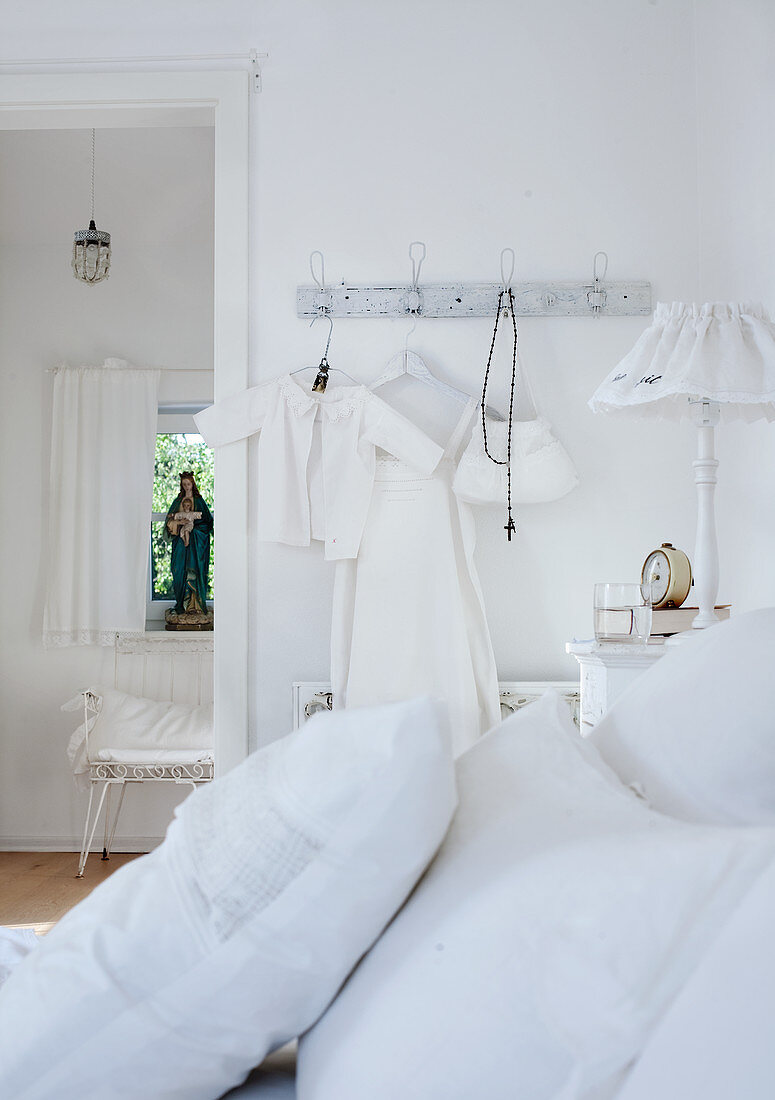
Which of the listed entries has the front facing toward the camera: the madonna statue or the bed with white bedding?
the madonna statue

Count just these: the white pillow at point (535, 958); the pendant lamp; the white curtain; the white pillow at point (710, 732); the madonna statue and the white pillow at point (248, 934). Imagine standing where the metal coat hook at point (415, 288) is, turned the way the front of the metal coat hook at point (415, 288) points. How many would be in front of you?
3

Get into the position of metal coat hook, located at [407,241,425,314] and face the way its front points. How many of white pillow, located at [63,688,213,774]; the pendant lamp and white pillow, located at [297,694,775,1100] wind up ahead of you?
1

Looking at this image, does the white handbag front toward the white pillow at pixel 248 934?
yes

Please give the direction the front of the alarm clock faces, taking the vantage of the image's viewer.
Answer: facing the viewer and to the left of the viewer

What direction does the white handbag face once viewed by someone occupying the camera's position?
facing the viewer

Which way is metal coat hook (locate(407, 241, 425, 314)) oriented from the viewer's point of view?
toward the camera

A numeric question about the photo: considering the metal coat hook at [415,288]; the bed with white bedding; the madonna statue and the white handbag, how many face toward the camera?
3

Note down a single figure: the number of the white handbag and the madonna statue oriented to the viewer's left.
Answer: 0

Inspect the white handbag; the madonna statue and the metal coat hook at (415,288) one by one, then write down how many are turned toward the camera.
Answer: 3

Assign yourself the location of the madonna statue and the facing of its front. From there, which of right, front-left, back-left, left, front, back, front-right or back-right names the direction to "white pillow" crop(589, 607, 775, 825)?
front

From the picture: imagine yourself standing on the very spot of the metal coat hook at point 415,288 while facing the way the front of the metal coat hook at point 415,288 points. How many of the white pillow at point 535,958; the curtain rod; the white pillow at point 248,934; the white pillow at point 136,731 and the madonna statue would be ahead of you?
2
